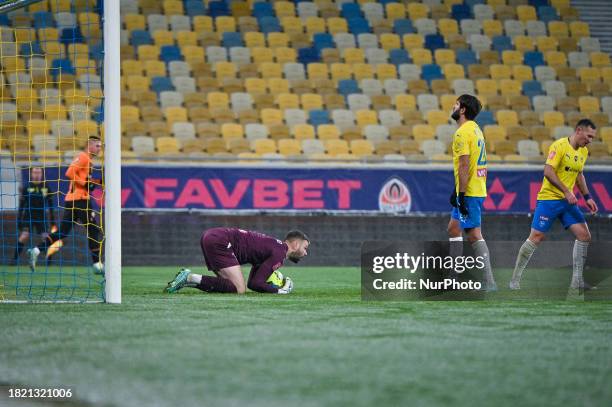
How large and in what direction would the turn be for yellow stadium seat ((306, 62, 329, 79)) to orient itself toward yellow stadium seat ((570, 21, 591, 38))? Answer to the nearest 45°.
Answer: approximately 90° to its left

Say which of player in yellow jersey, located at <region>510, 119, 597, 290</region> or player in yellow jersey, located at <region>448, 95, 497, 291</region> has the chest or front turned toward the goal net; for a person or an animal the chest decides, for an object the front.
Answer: player in yellow jersey, located at <region>448, 95, 497, 291</region>

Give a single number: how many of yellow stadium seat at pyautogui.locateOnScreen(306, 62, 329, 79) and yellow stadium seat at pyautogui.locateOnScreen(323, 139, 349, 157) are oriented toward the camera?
2

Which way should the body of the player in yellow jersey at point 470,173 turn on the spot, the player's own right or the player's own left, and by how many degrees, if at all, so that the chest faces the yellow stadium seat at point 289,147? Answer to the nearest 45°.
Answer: approximately 45° to the player's own right

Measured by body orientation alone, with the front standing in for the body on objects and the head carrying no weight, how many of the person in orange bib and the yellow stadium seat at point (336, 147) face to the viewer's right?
1

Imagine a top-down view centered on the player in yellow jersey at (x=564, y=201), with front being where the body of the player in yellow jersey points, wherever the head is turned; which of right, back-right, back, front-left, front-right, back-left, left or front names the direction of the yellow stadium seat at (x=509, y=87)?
back-left

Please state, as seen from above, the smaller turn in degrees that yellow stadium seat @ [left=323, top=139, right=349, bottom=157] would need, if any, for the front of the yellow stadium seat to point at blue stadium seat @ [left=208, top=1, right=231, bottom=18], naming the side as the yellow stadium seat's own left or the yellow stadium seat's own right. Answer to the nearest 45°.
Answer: approximately 135° to the yellow stadium seat's own right

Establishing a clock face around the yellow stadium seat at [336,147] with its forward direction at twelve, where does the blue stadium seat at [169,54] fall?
The blue stadium seat is roughly at 4 o'clock from the yellow stadium seat.

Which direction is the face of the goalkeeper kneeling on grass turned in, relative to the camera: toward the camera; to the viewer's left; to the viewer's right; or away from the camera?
to the viewer's right

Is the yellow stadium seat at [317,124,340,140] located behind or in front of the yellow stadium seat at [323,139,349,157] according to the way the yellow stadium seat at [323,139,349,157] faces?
behind

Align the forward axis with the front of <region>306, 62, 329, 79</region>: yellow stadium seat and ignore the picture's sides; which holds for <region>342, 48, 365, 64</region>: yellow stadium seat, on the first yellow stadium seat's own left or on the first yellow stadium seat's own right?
on the first yellow stadium seat's own left
